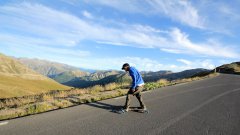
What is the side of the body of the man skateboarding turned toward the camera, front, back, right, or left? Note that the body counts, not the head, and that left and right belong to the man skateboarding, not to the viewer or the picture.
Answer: left
